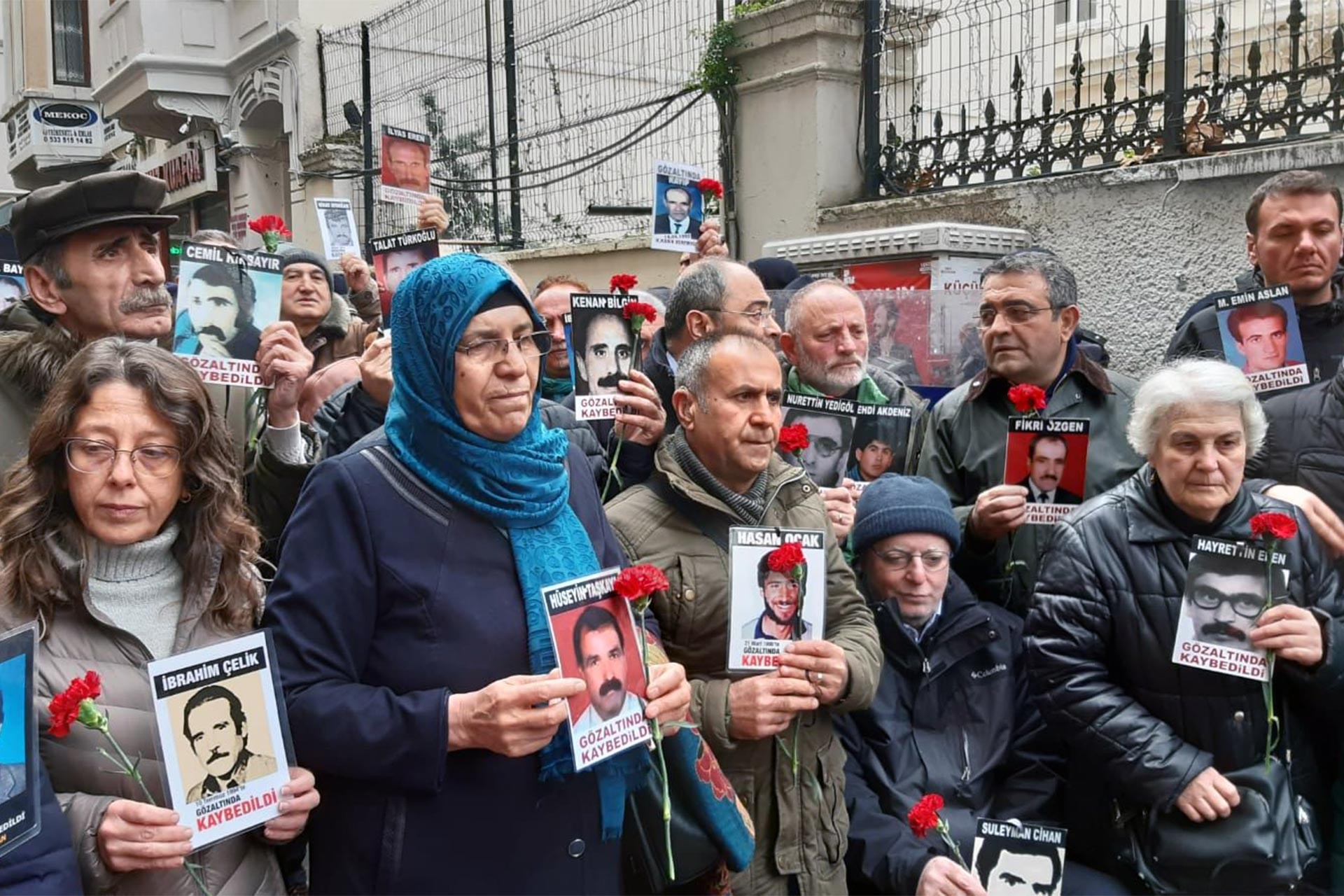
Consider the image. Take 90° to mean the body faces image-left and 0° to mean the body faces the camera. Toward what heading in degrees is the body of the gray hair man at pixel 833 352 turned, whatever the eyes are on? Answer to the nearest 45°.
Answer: approximately 315°

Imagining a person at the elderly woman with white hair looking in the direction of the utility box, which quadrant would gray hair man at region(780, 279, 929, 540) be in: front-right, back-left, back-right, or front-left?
front-left

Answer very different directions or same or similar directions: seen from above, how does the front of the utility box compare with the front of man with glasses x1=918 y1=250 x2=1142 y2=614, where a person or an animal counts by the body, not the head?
same or similar directions

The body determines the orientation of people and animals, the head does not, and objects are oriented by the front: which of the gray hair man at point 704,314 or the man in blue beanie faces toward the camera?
the man in blue beanie

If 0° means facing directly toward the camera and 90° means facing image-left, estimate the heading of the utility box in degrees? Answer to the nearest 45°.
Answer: approximately 45°

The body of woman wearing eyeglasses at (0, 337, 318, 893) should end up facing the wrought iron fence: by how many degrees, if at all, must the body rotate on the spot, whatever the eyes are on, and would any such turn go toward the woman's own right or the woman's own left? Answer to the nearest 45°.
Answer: approximately 135° to the woman's own left

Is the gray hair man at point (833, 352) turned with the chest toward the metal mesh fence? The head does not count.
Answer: no

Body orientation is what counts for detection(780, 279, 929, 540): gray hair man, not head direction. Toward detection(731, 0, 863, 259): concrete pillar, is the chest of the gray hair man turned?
no

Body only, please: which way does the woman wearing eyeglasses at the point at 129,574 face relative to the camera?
toward the camera

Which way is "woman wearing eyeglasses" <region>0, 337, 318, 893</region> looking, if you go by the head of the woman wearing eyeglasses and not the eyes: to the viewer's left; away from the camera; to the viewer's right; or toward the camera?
toward the camera

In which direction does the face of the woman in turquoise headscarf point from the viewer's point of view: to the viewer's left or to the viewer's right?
to the viewer's right

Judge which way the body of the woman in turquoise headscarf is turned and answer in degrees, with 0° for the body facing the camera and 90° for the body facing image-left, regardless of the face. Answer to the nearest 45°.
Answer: approximately 315°

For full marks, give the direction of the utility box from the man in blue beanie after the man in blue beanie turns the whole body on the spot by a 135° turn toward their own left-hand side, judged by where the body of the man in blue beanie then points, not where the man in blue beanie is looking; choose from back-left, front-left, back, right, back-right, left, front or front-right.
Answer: front-left

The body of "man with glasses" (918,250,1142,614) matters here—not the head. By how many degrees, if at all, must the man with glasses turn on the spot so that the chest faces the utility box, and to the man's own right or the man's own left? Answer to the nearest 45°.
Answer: approximately 135° to the man's own right

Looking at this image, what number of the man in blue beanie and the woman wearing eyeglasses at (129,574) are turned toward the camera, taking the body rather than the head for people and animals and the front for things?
2

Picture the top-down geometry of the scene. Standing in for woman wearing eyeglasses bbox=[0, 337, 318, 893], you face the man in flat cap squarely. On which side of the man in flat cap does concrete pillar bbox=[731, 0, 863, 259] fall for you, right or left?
right

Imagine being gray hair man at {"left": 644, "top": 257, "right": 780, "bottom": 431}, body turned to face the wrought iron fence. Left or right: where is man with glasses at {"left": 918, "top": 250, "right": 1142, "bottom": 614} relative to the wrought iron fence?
right
